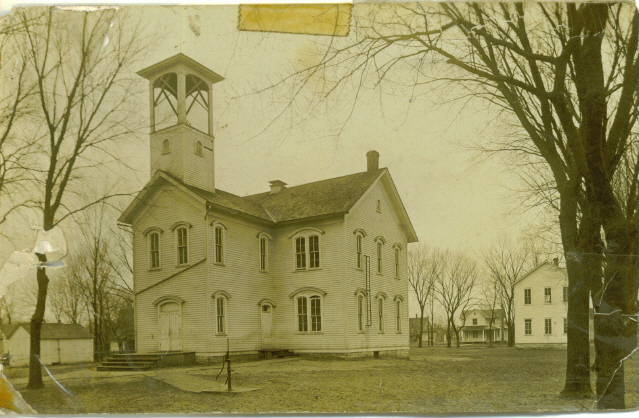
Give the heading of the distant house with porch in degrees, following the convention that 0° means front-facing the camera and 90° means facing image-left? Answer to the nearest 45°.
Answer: approximately 0°

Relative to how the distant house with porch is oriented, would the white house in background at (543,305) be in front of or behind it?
in front

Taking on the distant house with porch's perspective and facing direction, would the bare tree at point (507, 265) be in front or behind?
in front
